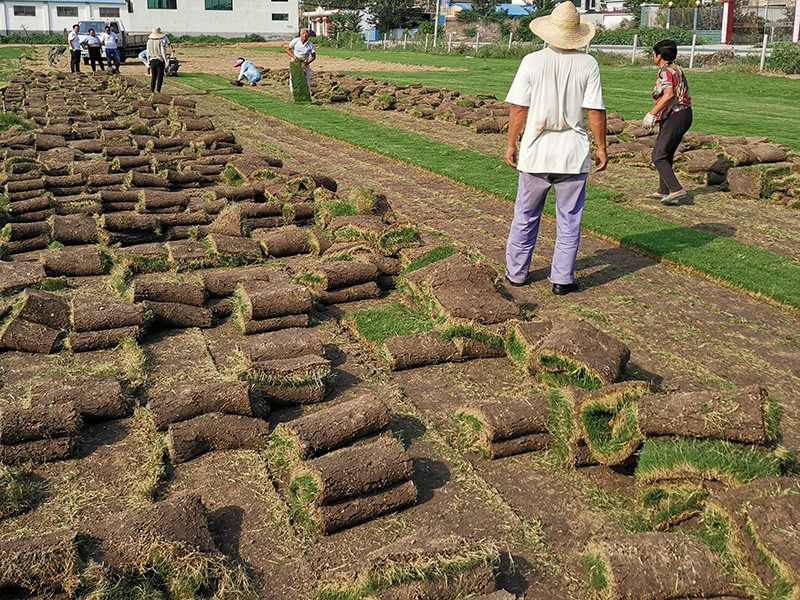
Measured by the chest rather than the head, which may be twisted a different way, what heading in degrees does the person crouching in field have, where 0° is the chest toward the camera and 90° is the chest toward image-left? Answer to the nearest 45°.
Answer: approximately 90°

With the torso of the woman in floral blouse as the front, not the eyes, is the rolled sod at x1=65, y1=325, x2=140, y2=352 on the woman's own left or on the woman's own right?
on the woman's own left

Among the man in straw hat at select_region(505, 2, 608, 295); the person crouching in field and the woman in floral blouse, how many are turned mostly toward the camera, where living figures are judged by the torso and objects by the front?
0

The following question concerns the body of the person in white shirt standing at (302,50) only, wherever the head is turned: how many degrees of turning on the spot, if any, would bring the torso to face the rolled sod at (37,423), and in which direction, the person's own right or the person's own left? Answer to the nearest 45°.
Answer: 0° — they already face it

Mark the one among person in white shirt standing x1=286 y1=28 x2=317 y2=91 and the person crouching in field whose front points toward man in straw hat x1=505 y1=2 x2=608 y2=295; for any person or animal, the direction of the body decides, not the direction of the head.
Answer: the person in white shirt standing

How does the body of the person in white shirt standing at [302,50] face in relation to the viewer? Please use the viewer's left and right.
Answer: facing the viewer

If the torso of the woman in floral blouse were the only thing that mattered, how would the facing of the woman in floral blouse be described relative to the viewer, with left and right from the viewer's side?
facing to the left of the viewer

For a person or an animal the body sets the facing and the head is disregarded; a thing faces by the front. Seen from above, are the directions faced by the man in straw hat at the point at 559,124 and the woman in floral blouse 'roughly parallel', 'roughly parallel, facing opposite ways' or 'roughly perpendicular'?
roughly perpendicular

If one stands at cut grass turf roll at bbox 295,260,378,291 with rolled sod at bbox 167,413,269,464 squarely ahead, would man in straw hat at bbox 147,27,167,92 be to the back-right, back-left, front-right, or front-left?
back-right

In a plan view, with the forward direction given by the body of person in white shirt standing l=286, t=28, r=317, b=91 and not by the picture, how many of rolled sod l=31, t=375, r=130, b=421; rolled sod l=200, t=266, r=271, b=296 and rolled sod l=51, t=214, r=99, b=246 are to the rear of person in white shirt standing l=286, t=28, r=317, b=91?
0

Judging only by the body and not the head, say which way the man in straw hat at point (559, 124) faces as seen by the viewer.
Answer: away from the camera

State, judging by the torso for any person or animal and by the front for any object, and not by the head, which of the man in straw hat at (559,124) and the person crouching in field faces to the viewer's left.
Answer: the person crouching in field

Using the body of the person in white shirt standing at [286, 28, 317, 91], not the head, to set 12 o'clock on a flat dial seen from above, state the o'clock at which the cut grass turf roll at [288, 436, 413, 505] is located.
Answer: The cut grass turf roll is roughly at 12 o'clock from the person in white shirt standing.

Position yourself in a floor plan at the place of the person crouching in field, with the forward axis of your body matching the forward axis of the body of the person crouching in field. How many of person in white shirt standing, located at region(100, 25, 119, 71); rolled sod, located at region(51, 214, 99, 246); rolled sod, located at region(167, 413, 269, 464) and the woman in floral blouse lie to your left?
3

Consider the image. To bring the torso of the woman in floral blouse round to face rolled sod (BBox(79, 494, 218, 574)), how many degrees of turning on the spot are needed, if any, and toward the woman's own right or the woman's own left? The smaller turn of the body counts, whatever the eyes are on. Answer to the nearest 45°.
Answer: approximately 90° to the woman's own left

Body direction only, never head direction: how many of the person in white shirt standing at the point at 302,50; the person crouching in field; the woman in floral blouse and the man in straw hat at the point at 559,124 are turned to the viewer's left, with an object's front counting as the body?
2

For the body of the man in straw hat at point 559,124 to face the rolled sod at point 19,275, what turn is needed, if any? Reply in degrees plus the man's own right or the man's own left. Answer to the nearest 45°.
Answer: approximately 90° to the man's own left

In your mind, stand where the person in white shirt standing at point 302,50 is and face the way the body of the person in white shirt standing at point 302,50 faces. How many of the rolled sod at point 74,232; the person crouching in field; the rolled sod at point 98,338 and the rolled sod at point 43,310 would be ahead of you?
3

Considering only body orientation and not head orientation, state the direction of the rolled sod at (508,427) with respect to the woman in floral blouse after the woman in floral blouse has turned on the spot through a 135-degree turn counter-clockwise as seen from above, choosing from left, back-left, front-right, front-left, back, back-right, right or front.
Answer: front-right

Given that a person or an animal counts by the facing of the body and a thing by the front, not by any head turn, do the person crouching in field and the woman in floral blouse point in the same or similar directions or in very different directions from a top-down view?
same or similar directions

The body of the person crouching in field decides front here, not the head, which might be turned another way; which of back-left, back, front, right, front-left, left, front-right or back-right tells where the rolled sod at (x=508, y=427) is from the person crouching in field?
left

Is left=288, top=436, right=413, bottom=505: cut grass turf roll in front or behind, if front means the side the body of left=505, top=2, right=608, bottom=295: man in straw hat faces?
behind

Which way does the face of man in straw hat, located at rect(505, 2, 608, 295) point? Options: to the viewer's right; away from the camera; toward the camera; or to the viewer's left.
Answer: away from the camera

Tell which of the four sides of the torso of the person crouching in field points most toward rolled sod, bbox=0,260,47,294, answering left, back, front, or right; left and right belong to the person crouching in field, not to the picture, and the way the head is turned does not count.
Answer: left
